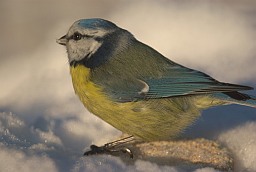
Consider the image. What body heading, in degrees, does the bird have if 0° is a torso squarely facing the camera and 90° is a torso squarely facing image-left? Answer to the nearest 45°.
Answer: approximately 90°
